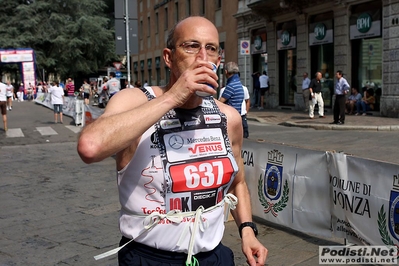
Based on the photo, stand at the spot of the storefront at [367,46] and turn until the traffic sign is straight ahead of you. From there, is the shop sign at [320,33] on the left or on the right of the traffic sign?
right

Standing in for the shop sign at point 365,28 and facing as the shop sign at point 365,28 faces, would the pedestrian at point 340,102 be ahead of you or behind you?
ahead

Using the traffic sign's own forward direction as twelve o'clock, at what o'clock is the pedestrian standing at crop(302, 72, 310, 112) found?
The pedestrian standing is roughly at 8 o'clock from the traffic sign.

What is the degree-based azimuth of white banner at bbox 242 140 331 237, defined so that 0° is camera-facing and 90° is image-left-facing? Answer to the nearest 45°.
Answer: approximately 45°

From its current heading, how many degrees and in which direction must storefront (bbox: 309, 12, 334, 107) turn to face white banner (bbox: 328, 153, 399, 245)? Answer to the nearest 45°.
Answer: approximately 45° to its left

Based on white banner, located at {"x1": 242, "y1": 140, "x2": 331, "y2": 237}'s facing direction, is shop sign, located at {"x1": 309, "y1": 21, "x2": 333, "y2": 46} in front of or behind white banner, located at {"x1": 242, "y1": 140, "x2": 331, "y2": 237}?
behind

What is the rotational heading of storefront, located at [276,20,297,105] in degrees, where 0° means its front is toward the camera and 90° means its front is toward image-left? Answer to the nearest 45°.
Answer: approximately 45°

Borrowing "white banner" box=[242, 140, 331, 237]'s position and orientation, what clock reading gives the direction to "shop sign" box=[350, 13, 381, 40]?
The shop sign is roughly at 5 o'clock from the white banner.

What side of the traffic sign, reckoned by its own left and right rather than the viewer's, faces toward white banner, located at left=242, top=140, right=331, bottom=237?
front

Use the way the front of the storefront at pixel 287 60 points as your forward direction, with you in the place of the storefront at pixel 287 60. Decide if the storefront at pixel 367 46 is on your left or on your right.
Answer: on your left

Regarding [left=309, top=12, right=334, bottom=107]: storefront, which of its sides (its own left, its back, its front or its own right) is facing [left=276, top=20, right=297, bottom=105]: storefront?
right

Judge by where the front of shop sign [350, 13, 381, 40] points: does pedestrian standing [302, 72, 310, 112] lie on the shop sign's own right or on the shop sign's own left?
on the shop sign's own right
